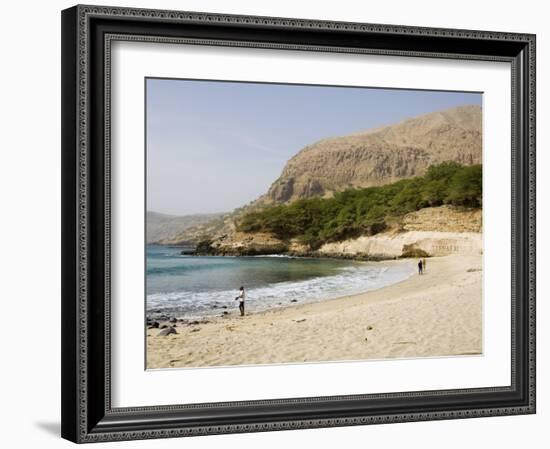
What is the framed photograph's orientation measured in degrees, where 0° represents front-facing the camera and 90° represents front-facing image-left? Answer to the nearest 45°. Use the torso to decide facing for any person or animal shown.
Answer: approximately 315°
